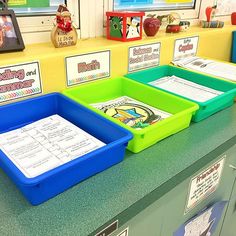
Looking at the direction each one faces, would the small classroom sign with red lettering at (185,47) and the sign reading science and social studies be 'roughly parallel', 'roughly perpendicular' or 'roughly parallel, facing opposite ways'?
roughly parallel

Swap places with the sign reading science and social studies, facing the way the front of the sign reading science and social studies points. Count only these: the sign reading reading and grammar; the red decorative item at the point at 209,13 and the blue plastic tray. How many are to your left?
1

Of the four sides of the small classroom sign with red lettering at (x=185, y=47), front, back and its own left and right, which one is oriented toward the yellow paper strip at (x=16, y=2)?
right

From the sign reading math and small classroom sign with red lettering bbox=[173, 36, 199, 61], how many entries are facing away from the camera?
0

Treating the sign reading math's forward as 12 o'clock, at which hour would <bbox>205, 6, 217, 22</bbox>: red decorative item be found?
The red decorative item is roughly at 9 o'clock from the sign reading math.

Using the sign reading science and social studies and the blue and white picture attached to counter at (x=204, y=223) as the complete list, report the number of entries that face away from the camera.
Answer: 0

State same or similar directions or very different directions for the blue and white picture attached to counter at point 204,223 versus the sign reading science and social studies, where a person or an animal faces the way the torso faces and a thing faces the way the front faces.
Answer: same or similar directions

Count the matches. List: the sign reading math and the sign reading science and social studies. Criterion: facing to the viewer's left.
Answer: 0

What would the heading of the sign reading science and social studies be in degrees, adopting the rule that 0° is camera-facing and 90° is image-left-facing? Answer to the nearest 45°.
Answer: approximately 315°

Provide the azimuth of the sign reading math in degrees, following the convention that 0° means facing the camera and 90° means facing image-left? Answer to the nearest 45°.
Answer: approximately 315°

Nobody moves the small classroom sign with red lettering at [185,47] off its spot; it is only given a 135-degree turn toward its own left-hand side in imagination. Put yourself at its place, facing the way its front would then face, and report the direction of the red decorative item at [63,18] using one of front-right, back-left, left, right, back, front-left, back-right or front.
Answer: back-left

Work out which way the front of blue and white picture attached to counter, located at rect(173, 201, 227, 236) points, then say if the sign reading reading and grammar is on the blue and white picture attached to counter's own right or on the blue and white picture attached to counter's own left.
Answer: on the blue and white picture attached to counter's own right

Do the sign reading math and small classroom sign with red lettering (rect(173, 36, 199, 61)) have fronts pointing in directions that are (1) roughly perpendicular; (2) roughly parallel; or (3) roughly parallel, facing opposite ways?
roughly parallel
